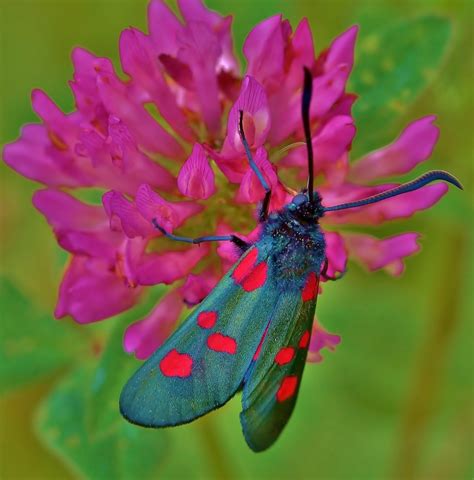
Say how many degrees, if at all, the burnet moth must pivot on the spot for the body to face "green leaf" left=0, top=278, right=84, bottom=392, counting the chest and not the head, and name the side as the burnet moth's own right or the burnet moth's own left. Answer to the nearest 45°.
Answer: approximately 90° to the burnet moth's own left

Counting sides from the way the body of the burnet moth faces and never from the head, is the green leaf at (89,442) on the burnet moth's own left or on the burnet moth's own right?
on the burnet moth's own left

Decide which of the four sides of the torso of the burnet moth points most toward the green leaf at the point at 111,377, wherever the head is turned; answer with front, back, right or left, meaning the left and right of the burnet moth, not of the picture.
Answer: left

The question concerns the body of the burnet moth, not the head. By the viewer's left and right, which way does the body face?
facing away from the viewer and to the right of the viewer
